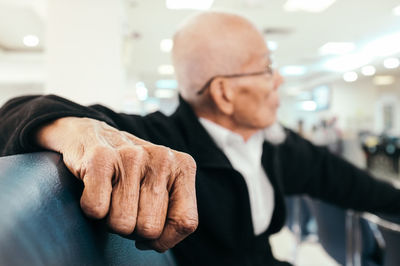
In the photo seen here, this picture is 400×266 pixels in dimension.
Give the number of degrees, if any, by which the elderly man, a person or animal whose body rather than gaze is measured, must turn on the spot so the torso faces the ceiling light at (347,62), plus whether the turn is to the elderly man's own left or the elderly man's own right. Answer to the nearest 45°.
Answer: approximately 90° to the elderly man's own left

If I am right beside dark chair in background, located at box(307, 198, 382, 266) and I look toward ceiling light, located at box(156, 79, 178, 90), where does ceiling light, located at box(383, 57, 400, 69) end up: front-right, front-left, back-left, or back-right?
front-right

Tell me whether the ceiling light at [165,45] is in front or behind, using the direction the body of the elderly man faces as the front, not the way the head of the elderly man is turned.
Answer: behind

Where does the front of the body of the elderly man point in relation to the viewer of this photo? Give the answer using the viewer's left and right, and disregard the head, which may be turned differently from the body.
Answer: facing the viewer and to the right of the viewer

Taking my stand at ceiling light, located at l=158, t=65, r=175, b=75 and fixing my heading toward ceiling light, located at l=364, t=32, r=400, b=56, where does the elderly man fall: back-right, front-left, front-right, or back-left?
front-right

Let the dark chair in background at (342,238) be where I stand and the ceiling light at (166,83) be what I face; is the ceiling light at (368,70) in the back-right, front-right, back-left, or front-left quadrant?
front-right

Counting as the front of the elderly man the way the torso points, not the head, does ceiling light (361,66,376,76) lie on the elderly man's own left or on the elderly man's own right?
on the elderly man's own left

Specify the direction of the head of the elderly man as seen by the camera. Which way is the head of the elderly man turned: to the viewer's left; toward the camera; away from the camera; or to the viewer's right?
to the viewer's right

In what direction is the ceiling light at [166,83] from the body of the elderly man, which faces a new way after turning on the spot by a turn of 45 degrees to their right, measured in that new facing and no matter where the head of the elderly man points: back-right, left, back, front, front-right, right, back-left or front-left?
back

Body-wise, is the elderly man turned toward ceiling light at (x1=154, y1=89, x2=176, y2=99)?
no

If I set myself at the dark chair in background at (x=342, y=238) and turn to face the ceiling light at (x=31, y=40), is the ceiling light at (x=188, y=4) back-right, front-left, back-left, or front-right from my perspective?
front-right

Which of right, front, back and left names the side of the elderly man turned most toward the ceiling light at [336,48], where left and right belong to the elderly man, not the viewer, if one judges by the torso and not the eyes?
left

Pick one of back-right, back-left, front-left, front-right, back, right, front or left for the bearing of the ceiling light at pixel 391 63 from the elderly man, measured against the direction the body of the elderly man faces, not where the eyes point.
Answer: left

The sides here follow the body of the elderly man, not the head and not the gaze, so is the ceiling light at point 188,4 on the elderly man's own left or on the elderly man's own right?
on the elderly man's own left

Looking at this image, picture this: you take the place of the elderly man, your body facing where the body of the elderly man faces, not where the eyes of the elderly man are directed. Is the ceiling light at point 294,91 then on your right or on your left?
on your left

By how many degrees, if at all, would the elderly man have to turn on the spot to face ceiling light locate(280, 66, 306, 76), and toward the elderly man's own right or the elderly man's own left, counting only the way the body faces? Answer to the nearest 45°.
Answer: approximately 135° to the elderly man's own left

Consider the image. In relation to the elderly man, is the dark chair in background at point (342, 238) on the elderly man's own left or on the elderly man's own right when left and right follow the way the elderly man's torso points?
on the elderly man's own left
